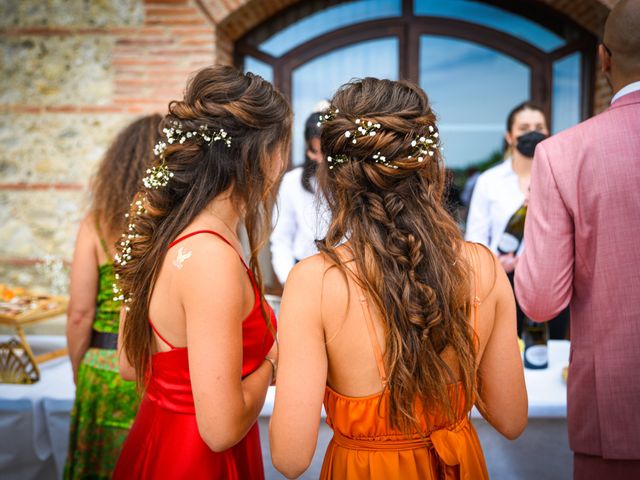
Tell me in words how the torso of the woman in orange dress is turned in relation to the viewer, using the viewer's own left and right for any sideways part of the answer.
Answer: facing away from the viewer

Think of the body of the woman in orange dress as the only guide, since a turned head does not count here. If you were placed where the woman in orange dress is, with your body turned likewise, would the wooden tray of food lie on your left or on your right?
on your left

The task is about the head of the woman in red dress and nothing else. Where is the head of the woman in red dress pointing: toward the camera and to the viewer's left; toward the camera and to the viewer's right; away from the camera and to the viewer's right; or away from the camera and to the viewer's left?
away from the camera and to the viewer's right

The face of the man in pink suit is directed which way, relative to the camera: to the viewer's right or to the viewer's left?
to the viewer's left

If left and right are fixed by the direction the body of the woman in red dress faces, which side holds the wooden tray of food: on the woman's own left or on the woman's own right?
on the woman's own left

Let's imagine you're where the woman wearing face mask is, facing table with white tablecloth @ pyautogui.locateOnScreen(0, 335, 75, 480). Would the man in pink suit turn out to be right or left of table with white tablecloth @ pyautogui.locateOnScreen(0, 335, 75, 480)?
left

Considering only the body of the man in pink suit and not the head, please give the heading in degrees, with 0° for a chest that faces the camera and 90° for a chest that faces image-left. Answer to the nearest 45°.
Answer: approximately 135°

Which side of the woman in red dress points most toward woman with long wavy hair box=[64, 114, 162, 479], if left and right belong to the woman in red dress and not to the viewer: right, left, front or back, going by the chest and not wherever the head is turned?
left

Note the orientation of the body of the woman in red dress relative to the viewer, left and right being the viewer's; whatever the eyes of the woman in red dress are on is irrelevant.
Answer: facing away from the viewer and to the right of the viewer

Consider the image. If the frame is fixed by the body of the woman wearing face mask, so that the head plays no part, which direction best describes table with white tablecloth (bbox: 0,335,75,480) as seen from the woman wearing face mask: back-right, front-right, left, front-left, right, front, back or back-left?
front-right

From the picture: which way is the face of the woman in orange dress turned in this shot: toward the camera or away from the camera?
away from the camera
